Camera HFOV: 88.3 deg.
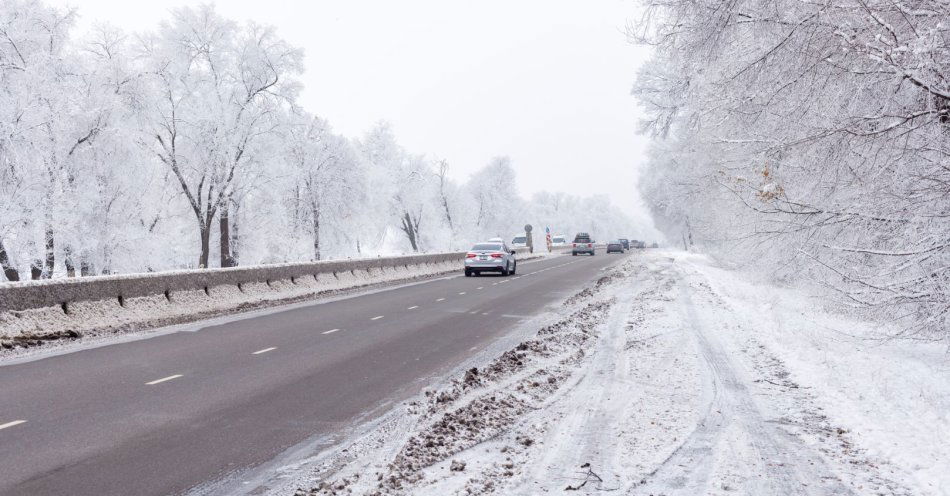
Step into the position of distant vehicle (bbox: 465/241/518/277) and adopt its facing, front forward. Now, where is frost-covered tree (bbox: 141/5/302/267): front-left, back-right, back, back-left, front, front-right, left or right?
left

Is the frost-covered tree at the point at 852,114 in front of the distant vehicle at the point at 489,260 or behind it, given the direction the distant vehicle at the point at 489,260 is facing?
behind

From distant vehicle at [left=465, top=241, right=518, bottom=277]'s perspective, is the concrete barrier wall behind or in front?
behind

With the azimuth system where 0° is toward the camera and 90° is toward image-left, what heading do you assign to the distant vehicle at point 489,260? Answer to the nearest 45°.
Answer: approximately 180°

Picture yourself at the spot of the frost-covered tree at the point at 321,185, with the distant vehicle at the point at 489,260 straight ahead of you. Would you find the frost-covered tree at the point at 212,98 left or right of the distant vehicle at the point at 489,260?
right

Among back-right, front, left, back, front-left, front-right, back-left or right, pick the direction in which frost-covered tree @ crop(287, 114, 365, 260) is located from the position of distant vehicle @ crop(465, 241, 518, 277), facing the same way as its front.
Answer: front-left
